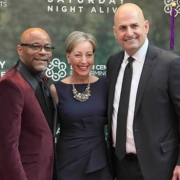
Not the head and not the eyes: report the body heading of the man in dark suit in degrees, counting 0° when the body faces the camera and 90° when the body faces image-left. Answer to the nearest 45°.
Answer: approximately 45°

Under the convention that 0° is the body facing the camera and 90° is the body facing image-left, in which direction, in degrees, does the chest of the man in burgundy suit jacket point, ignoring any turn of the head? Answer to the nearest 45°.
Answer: approximately 315°

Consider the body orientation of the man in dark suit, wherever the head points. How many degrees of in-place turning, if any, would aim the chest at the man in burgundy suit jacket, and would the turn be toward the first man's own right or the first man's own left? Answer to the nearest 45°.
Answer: approximately 45° to the first man's own right

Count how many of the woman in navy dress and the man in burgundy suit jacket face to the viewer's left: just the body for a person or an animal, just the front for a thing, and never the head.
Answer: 0

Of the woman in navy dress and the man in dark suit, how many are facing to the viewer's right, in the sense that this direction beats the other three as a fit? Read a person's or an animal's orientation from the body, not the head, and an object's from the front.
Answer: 0
